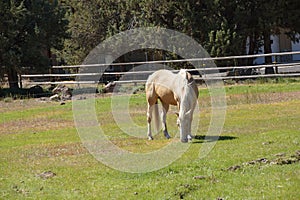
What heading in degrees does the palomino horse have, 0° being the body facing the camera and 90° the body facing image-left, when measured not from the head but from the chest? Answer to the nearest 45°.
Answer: approximately 315°

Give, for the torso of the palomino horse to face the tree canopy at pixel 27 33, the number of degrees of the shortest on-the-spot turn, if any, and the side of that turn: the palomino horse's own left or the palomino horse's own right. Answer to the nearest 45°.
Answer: approximately 180°
